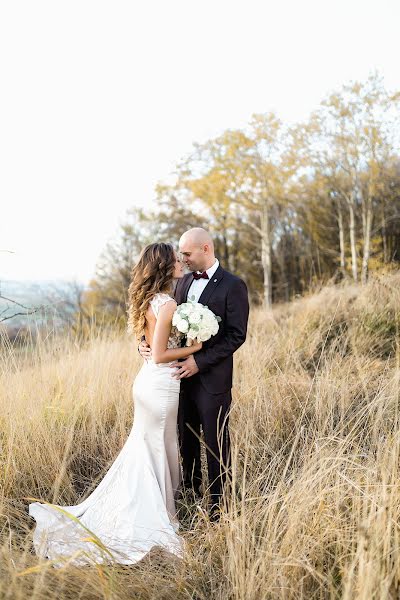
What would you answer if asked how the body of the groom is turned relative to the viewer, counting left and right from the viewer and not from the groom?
facing the viewer and to the left of the viewer

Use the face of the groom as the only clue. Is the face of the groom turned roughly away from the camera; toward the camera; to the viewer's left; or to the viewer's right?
to the viewer's left
